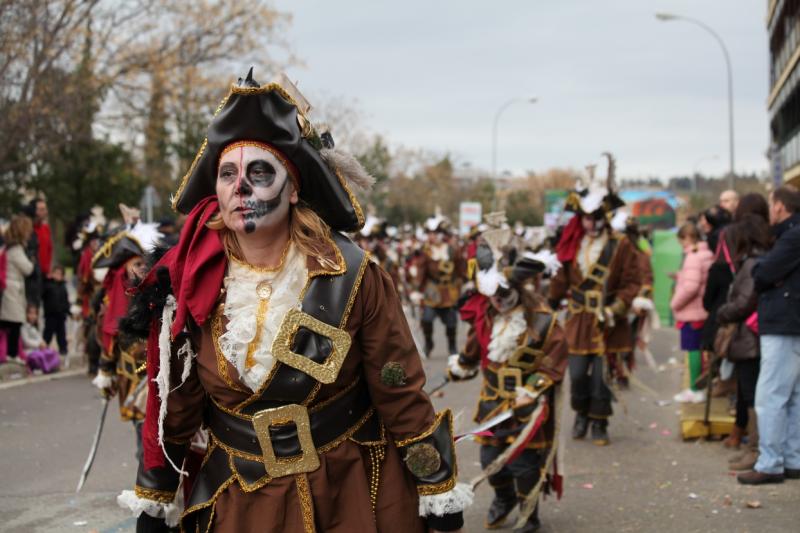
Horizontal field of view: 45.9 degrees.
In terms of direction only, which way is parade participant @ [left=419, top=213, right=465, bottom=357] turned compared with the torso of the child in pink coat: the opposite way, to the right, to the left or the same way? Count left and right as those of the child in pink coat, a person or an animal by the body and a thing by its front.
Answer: to the left

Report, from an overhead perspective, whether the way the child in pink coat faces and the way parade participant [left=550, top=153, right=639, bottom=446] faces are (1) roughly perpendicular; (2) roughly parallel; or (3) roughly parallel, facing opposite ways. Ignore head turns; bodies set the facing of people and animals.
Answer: roughly perpendicular

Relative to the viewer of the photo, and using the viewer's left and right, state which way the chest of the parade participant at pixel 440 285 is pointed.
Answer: facing the viewer

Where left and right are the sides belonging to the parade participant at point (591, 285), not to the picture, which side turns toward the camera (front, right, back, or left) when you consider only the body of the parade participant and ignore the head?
front

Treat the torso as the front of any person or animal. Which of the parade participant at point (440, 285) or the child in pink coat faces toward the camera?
the parade participant

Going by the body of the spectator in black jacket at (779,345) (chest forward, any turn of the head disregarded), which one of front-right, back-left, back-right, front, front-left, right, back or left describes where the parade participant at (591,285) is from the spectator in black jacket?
front-right

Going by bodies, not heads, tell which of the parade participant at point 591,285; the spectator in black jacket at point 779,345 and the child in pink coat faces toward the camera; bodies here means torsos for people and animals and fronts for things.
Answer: the parade participant

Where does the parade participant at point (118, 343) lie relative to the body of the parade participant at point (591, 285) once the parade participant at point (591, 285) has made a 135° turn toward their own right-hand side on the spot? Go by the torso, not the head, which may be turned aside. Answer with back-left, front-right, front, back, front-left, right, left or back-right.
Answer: left

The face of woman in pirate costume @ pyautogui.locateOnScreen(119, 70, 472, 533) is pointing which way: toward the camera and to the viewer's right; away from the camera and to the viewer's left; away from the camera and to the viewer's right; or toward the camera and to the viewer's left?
toward the camera and to the viewer's left

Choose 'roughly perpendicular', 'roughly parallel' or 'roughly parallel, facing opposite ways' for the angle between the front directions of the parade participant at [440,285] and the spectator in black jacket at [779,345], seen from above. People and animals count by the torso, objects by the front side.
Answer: roughly perpendicular

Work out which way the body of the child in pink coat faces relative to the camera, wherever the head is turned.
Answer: to the viewer's left

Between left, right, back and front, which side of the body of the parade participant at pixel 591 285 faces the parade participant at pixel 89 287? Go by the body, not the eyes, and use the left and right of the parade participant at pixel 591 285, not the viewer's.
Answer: right

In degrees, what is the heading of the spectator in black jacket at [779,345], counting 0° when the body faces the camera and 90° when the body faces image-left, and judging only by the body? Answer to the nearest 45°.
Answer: approximately 90°

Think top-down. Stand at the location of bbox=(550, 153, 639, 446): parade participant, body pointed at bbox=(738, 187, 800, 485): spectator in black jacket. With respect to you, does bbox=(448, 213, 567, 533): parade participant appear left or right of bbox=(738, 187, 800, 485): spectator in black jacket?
right

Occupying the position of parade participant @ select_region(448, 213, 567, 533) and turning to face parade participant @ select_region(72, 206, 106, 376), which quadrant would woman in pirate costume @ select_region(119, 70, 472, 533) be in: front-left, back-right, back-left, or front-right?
back-left
